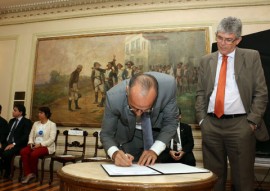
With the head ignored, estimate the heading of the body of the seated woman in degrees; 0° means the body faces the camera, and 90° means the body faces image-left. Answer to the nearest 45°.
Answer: approximately 45°

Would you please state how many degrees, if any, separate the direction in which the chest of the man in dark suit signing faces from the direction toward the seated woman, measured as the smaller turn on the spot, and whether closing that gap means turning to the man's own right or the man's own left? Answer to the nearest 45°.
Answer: approximately 135° to the man's own right

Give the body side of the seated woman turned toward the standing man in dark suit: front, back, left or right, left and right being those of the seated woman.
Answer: left

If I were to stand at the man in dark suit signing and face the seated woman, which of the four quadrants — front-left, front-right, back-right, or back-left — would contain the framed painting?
front-right

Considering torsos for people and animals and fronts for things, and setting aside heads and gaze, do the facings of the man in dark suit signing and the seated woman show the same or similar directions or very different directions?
same or similar directions

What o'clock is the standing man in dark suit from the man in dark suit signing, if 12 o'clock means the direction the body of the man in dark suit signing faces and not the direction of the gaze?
The standing man in dark suit is roughly at 8 o'clock from the man in dark suit signing.

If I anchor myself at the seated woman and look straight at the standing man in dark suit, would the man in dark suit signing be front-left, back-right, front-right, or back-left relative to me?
front-right

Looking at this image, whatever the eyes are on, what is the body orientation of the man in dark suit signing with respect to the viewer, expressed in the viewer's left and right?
facing the viewer

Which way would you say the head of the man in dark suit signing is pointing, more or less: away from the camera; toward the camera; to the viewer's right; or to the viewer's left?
toward the camera

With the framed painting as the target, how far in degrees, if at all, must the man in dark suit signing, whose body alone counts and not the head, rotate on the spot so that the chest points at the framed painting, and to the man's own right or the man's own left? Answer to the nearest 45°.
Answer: approximately 180°

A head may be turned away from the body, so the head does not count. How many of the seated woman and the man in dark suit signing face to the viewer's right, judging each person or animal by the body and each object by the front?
0
